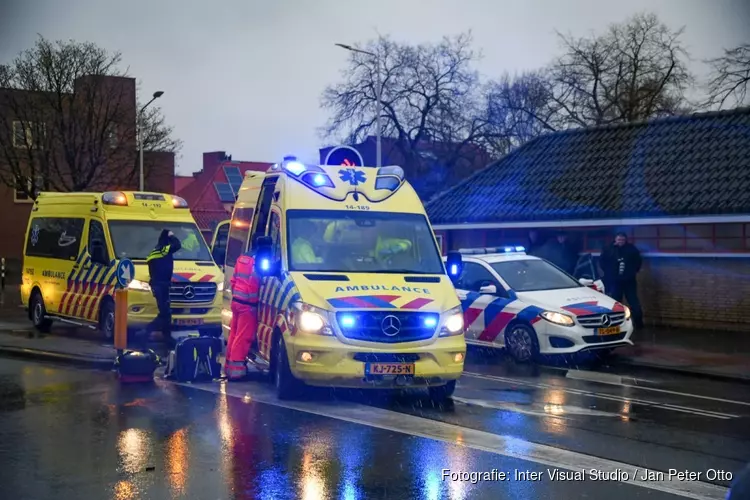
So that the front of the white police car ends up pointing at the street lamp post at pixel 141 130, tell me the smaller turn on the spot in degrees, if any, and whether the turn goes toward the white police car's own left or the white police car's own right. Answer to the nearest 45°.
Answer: approximately 180°

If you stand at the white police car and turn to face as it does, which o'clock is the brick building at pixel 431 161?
The brick building is roughly at 7 o'clock from the white police car.

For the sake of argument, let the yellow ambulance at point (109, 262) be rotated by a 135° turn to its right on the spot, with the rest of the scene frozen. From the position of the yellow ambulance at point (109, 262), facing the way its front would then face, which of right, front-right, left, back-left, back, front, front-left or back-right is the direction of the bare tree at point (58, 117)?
right

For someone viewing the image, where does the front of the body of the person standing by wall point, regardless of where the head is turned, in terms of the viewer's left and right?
facing the viewer

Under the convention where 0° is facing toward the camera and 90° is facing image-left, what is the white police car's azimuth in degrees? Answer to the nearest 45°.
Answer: approximately 315°

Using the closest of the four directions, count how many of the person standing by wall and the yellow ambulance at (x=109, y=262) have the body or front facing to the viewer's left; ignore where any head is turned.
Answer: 0

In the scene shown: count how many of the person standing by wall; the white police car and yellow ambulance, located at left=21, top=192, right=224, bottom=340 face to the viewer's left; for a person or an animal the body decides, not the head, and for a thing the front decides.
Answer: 0

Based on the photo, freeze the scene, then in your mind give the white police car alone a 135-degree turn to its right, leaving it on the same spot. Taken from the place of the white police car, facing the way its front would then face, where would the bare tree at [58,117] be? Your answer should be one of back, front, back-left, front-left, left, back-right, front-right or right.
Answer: front-right

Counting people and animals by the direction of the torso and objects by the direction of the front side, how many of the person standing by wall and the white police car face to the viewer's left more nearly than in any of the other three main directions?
0

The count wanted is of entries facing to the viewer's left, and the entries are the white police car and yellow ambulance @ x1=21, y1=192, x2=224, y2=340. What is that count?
0

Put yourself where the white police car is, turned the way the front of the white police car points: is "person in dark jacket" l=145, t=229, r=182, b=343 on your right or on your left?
on your right

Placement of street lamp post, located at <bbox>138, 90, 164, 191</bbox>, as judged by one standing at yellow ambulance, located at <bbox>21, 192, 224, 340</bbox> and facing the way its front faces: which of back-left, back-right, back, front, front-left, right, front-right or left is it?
back-left

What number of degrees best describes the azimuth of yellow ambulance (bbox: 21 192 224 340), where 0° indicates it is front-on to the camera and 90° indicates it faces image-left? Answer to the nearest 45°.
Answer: approximately 315°
